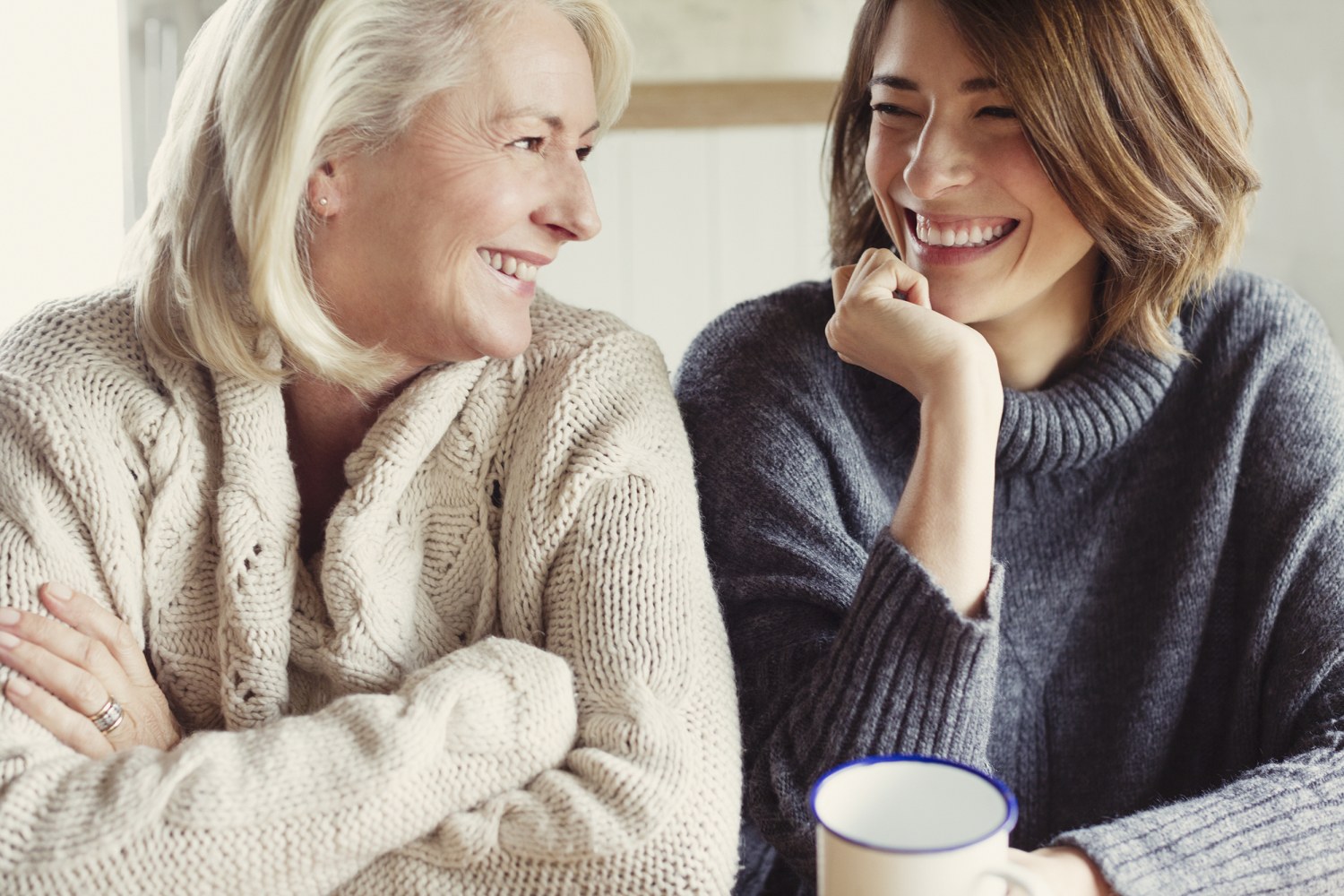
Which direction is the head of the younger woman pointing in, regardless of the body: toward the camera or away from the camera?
toward the camera

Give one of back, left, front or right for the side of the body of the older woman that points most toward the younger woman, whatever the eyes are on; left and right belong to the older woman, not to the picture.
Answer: left

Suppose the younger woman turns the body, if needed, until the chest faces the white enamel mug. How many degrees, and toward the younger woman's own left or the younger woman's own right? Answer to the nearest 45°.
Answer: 0° — they already face it

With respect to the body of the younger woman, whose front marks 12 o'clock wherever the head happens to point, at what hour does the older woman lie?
The older woman is roughly at 2 o'clock from the younger woman.

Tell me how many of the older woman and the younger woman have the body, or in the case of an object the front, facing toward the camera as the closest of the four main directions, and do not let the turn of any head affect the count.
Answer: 2

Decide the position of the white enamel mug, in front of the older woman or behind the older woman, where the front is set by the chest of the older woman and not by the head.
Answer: in front

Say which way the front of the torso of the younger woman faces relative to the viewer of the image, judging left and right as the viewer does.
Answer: facing the viewer

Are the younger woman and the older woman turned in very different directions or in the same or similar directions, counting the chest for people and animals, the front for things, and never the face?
same or similar directions
